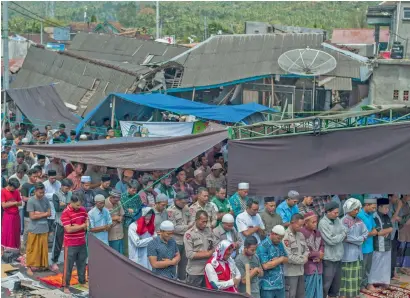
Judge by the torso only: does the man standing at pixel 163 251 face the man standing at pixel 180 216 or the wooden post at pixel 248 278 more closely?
the wooden post

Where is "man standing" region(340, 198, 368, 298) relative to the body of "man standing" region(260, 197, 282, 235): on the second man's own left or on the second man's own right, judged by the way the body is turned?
on the second man's own left

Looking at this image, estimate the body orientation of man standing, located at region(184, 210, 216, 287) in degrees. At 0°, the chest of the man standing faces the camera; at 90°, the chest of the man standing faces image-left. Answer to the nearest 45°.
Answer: approximately 315°

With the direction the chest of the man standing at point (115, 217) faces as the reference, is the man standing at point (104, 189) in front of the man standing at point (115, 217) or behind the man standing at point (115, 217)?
behind

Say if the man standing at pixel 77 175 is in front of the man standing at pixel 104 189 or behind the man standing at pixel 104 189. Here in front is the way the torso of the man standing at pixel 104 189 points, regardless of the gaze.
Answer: behind

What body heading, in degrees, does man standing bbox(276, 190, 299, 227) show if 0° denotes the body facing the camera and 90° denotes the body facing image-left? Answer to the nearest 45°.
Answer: approximately 315°

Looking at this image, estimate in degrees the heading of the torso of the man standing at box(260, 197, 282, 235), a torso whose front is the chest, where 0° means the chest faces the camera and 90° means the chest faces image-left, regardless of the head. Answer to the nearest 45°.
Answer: approximately 315°

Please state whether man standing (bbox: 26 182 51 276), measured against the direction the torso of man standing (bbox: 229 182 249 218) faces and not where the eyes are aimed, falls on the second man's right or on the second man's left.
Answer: on the second man's right

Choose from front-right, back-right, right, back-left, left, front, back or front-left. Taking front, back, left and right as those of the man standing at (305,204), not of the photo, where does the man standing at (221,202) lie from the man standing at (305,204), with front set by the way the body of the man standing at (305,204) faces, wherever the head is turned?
back-right
